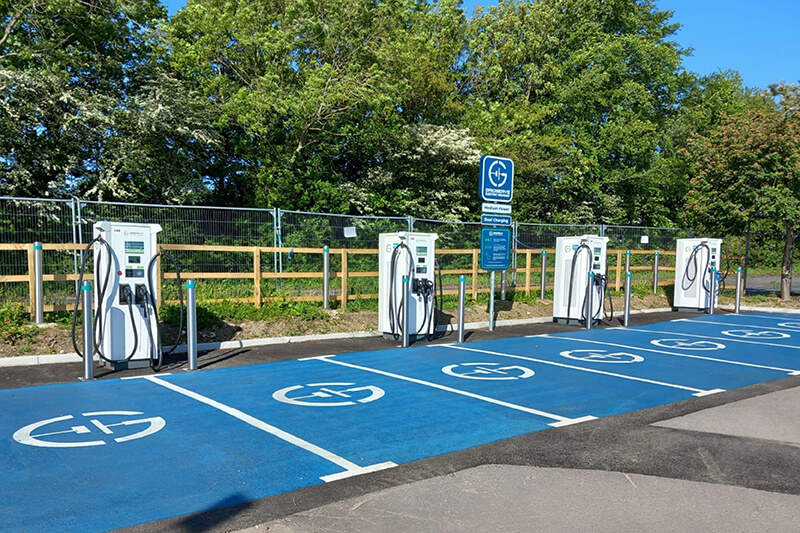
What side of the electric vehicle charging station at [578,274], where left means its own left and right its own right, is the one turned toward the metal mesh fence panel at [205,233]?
right

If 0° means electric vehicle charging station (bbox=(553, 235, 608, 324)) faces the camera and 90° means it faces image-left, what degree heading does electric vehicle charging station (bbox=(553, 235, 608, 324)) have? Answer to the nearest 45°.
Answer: approximately 315°

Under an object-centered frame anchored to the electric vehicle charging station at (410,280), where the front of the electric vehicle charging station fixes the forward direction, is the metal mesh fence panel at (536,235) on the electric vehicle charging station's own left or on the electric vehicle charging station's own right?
on the electric vehicle charging station's own left

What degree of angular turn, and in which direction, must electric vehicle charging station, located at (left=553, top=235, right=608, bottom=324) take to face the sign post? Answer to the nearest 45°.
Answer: approximately 90° to its right

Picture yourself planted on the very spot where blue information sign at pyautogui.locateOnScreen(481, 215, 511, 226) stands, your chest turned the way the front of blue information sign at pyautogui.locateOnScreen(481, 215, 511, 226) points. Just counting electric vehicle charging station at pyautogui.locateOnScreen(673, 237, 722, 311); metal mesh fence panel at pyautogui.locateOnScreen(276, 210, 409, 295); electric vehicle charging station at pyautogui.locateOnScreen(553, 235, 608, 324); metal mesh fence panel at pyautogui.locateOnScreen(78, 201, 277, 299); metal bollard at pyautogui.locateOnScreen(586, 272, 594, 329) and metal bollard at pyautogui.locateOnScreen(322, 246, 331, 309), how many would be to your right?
3

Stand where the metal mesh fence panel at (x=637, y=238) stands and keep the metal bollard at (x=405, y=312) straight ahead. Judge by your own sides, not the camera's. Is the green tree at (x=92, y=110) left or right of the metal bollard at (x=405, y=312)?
right

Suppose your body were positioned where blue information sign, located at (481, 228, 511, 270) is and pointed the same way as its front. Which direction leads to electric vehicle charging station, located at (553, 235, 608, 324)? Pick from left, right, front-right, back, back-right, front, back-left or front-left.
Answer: back-left

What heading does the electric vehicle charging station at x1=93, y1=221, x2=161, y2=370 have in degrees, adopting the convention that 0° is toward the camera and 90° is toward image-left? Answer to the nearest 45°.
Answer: approximately 315°

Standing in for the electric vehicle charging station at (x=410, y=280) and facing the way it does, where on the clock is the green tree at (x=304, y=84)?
The green tree is roughly at 7 o'clock from the electric vehicle charging station.

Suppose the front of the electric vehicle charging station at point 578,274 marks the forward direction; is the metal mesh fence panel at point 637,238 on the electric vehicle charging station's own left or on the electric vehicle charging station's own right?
on the electric vehicle charging station's own left

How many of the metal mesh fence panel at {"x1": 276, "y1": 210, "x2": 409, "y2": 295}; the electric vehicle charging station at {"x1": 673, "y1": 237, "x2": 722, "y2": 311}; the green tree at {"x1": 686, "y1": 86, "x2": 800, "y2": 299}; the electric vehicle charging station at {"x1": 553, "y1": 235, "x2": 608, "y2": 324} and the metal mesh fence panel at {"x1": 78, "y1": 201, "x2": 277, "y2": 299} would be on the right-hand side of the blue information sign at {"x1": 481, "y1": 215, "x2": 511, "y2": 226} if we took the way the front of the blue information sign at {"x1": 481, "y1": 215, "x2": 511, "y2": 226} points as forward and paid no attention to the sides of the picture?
2

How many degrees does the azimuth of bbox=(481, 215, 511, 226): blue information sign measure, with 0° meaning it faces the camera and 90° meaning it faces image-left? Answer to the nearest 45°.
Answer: approximately 0°

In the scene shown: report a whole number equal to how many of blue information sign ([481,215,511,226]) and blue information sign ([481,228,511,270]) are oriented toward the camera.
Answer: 2
